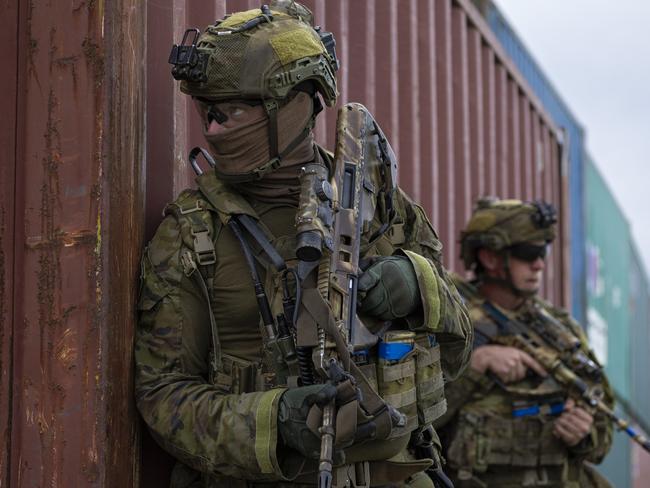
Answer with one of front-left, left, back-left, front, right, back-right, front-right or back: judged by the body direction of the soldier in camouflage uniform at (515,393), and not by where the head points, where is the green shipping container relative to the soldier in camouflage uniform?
back-left

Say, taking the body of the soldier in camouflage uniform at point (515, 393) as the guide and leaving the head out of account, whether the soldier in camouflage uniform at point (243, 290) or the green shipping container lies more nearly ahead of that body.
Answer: the soldier in camouflage uniform

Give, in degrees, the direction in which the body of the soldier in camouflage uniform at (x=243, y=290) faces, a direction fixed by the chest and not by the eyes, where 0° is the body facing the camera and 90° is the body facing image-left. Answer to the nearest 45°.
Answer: approximately 0°

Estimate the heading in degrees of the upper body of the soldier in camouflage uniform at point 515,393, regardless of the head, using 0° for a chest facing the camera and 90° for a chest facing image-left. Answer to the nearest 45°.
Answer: approximately 315°

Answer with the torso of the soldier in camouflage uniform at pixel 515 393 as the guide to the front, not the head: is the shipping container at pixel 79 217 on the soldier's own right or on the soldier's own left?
on the soldier's own right

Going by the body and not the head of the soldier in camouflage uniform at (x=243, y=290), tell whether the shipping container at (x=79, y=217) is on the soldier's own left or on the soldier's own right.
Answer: on the soldier's own right

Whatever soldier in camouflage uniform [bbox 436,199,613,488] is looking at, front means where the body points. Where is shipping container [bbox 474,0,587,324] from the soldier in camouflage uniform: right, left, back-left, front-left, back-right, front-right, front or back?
back-left

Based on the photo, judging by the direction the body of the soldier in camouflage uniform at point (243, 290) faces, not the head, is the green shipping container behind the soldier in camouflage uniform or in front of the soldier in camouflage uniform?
behind
